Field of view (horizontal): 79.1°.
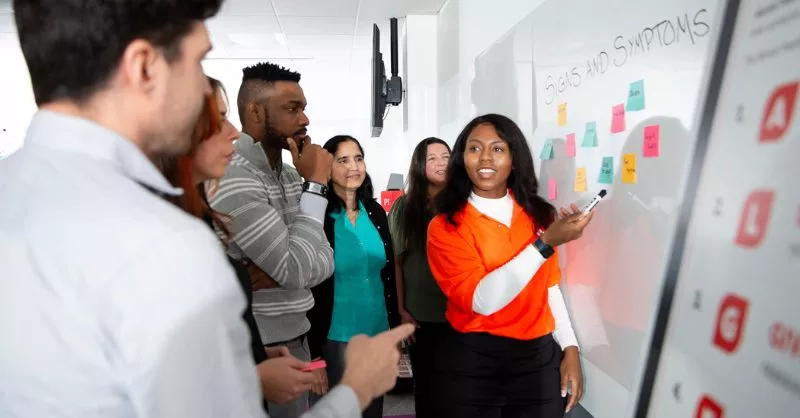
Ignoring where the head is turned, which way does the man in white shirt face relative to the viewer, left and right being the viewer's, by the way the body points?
facing away from the viewer and to the right of the viewer

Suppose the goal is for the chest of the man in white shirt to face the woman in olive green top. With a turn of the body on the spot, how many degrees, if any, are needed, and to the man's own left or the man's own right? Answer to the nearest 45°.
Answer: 0° — they already face them

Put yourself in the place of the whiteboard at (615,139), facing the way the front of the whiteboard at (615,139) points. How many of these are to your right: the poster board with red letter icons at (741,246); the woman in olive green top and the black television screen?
2

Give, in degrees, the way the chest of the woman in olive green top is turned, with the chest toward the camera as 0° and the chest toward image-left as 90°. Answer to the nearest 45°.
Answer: approximately 315°

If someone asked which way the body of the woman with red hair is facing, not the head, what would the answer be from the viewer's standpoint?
to the viewer's right

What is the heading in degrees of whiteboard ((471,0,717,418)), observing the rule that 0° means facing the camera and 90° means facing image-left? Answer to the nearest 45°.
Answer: approximately 45°

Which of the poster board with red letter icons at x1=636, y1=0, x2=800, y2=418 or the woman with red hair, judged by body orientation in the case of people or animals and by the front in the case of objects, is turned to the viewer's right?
the woman with red hair

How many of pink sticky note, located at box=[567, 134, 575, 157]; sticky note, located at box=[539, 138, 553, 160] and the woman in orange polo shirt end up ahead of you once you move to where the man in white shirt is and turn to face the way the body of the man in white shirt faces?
3

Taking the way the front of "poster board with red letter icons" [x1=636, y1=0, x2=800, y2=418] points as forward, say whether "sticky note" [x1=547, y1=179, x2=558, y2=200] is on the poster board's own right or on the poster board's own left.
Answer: on the poster board's own right

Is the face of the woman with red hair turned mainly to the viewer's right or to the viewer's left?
to the viewer's right

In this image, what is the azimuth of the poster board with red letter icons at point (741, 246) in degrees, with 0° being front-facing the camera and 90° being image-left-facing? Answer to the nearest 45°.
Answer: approximately 45°

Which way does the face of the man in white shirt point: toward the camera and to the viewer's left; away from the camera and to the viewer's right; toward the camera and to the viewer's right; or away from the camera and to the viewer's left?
away from the camera and to the viewer's right

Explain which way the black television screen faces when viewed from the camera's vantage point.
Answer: facing to the left of the viewer
